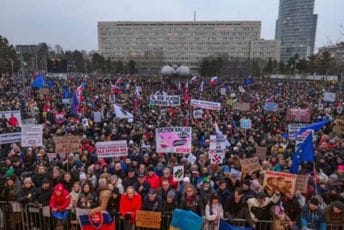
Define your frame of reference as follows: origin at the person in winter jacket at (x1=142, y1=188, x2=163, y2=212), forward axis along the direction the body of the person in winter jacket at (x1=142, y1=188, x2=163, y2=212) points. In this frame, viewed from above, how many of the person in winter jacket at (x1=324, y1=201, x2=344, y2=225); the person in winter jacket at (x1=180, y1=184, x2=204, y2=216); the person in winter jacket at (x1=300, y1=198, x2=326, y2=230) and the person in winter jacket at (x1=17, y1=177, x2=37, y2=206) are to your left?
3

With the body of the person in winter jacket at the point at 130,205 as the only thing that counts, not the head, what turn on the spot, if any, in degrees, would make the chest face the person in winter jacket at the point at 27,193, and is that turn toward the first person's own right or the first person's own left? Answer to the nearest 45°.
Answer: approximately 90° to the first person's own right

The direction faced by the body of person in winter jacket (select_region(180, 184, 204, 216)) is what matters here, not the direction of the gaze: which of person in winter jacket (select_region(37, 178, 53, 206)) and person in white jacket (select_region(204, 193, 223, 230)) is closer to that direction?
the person in white jacket

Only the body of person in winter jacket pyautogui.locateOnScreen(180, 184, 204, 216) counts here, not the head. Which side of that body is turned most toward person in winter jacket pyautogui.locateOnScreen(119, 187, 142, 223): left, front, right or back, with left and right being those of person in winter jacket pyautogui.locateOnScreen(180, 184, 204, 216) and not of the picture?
right

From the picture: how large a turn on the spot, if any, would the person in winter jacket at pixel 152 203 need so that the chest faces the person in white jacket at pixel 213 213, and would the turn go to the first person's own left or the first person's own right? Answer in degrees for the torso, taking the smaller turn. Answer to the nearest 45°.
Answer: approximately 90° to the first person's own left

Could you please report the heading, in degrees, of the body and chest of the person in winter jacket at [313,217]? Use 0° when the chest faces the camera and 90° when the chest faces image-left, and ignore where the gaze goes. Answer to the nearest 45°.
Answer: approximately 0°
